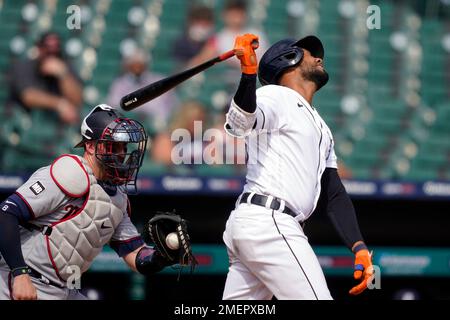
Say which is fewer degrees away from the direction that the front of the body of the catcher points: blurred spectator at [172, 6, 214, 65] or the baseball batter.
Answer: the baseball batter

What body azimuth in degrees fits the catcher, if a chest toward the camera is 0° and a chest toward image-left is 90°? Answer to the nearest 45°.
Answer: approximately 315°

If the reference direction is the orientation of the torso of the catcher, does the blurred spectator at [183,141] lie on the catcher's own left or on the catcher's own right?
on the catcher's own left

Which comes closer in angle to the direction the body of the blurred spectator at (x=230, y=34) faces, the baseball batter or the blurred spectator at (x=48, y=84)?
the baseball batter

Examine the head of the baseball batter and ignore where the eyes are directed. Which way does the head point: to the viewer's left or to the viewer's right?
to the viewer's right

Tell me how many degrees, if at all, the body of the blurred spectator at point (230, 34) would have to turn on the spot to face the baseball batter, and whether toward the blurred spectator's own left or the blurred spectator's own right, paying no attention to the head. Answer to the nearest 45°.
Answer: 0° — they already face them

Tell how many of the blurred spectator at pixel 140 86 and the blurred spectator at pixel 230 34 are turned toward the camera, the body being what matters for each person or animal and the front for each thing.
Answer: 2

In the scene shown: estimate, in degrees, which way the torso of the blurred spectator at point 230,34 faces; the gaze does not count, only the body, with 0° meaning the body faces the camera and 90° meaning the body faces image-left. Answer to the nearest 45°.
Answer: approximately 0°

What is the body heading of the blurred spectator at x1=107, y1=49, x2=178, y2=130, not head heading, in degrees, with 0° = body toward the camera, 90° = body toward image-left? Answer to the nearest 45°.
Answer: approximately 0°

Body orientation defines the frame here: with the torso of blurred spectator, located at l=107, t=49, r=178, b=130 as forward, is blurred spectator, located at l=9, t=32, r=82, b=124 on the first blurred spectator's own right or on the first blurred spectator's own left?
on the first blurred spectator's own right
